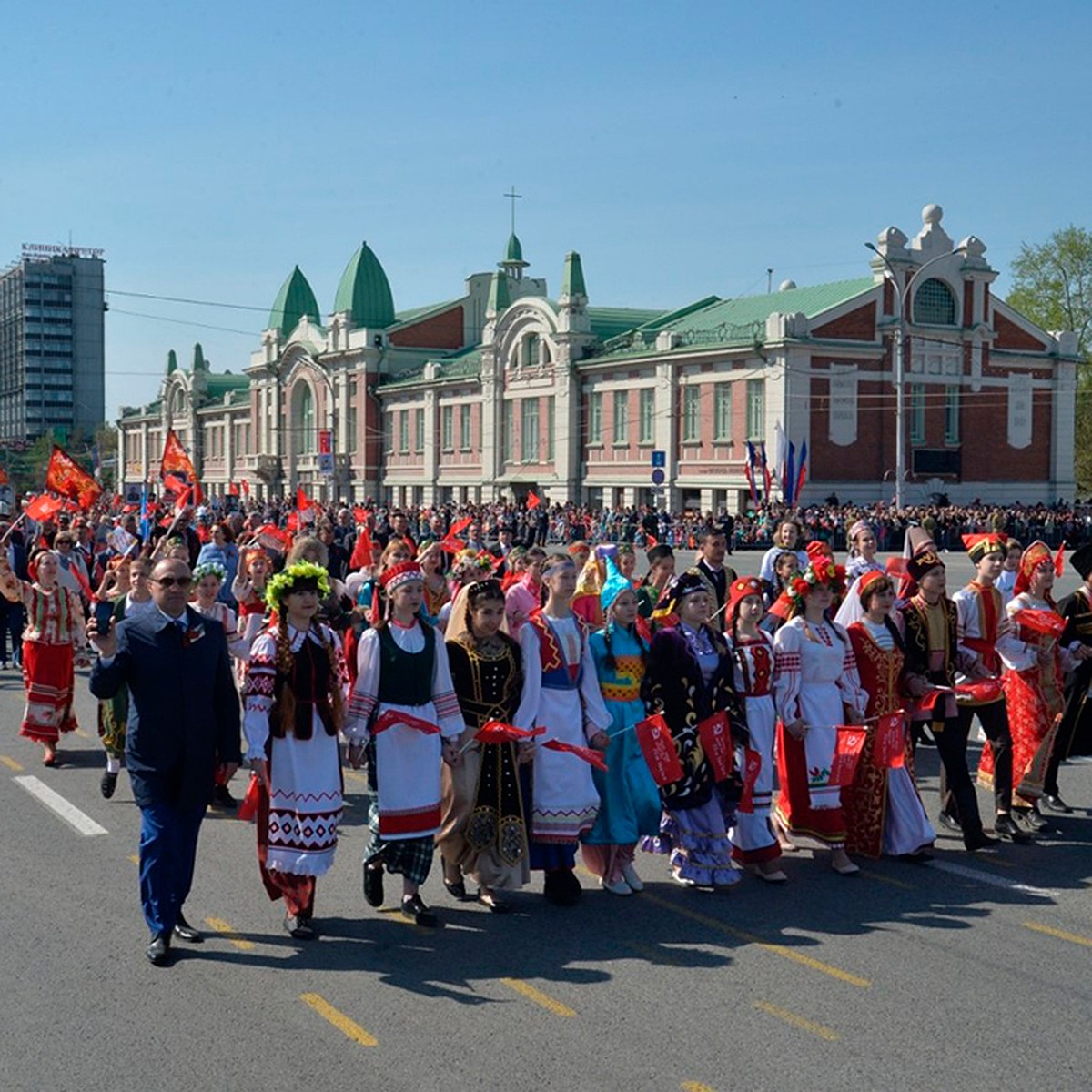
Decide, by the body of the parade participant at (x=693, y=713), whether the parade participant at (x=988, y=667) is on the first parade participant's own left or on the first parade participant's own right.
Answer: on the first parade participant's own left

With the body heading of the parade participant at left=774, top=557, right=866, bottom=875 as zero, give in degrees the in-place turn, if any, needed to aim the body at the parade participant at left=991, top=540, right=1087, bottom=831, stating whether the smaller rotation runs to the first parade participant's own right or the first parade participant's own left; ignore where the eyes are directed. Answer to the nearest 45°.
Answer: approximately 90° to the first parade participant's own left

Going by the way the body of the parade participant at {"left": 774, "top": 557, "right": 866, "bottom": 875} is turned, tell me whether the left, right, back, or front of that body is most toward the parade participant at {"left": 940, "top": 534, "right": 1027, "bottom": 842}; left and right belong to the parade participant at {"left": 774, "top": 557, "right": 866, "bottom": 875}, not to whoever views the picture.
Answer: left

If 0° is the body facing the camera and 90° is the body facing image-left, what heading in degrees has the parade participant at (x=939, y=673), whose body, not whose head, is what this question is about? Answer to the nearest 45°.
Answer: approximately 315°

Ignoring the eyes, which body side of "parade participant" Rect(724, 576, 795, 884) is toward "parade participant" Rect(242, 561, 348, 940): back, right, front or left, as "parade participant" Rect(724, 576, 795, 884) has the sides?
right

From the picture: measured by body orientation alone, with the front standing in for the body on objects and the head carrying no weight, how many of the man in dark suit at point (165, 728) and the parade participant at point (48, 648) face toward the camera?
2

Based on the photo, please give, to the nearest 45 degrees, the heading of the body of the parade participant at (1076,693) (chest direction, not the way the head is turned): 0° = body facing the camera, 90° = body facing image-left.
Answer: approximately 315°

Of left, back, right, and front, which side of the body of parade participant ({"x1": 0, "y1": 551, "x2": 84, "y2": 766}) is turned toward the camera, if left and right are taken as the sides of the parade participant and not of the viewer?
front

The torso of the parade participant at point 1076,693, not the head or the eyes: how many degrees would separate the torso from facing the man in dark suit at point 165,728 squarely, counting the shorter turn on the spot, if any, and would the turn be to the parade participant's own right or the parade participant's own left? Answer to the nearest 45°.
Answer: approximately 90° to the parade participant's own right

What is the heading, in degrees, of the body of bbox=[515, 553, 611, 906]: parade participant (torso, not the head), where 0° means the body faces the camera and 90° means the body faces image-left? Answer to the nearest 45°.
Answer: approximately 315°

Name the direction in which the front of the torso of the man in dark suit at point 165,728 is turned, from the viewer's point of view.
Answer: toward the camera

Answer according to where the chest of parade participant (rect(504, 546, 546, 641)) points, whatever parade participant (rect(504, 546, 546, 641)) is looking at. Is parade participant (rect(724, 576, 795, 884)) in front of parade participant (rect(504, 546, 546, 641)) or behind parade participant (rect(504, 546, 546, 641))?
in front

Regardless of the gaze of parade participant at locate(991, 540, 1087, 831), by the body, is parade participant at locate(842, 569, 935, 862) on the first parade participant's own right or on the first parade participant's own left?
on the first parade participant's own right

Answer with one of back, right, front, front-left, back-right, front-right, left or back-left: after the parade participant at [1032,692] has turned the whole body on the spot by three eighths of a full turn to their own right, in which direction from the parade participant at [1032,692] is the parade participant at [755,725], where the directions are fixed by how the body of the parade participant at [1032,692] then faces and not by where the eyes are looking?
front-left

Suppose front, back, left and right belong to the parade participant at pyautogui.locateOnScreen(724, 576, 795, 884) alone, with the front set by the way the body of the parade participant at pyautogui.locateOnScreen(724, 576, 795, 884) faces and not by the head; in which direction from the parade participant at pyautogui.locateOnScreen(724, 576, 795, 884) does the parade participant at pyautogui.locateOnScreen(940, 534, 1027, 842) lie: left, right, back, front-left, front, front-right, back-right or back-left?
left

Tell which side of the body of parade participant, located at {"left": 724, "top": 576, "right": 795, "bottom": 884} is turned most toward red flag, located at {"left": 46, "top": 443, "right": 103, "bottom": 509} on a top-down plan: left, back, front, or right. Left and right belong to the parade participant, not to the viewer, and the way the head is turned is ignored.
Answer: back
